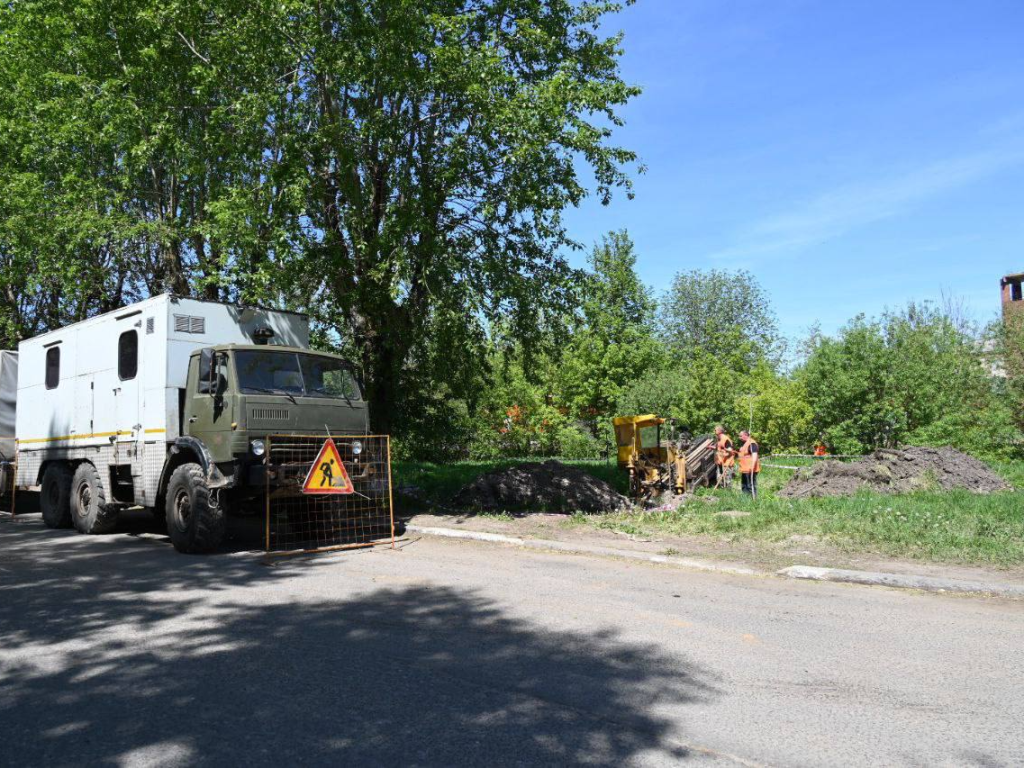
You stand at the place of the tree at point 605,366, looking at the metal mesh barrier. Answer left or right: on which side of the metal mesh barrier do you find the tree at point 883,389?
left

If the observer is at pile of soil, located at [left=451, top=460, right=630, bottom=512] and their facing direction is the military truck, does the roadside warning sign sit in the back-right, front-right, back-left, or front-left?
front-left

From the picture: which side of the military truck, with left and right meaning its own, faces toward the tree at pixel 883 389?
left

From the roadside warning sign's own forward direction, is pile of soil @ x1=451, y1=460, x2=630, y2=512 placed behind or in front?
behind

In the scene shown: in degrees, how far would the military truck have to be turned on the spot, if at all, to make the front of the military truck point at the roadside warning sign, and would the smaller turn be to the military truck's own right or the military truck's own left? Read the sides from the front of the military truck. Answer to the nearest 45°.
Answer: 0° — it already faces it

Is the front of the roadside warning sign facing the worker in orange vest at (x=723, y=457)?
no

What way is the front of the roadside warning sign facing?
toward the camera

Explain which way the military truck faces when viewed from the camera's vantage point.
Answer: facing the viewer and to the right of the viewer

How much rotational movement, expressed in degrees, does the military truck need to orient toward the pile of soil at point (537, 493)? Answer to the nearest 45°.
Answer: approximately 45° to its left

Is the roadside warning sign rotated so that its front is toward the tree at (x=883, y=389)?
no

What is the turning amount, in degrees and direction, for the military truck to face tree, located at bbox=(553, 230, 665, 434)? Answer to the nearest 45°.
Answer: approximately 90° to its left

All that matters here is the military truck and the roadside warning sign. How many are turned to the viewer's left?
0

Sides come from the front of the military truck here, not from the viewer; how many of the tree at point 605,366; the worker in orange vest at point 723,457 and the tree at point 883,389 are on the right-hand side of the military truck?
0

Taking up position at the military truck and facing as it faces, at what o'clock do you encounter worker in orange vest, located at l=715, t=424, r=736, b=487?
The worker in orange vest is roughly at 10 o'clock from the military truck.

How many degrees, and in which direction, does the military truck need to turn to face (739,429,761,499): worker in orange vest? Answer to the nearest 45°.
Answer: approximately 45° to its left
